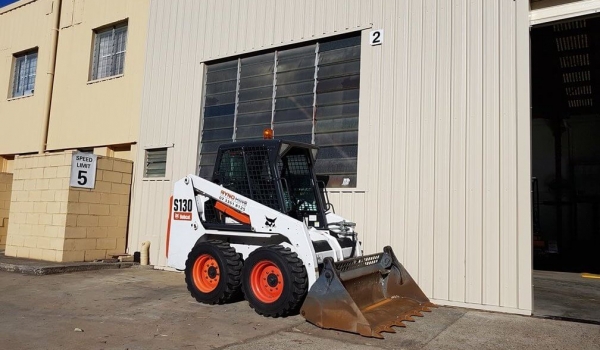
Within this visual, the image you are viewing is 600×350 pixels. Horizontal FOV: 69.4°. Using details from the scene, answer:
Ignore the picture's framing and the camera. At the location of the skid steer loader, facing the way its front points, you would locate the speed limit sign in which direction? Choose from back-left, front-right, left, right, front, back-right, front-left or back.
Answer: back

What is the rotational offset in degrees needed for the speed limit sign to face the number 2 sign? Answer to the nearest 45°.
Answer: approximately 45° to its left

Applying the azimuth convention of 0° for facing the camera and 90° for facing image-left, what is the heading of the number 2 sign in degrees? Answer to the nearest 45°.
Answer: approximately 0°

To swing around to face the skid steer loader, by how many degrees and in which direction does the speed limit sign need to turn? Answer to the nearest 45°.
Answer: approximately 45° to its left

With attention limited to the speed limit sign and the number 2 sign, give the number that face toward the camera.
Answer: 2

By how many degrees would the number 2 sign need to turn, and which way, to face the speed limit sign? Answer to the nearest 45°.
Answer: approximately 90° to its right

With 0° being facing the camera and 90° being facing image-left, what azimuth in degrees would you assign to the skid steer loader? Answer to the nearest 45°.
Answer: approximately 315°
